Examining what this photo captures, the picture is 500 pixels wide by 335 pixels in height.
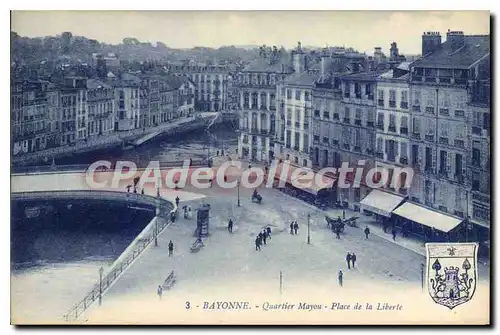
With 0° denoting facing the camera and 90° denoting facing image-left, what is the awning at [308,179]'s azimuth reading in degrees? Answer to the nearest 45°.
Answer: approximately 45°

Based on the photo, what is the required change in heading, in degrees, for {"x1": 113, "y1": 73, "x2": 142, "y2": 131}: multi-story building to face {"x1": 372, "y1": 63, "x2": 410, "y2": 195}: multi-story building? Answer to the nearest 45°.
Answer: approximately 45° to its left

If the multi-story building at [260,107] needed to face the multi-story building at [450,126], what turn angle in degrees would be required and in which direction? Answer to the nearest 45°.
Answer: approximately 90° to its left

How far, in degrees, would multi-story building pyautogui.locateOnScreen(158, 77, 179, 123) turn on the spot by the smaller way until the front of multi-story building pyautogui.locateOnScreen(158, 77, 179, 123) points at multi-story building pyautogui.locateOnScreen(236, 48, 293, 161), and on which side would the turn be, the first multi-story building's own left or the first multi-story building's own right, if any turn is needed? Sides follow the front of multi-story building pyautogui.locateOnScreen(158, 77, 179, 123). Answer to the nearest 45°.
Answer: approximately 45° to the first multi-story building's own left

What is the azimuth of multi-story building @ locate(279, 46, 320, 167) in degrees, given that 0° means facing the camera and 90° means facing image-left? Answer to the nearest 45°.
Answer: approximately 45°

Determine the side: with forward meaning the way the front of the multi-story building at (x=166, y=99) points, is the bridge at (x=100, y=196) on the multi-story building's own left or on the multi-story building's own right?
on the multi-story building's own right

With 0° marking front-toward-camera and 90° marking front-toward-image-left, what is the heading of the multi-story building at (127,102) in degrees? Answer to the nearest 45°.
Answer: approximately 315°

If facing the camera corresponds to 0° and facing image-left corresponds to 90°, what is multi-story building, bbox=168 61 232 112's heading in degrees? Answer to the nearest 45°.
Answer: approximately 0°
